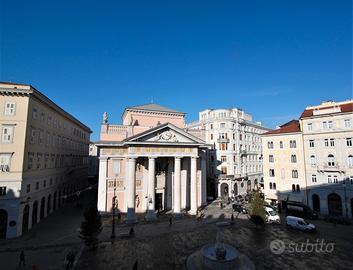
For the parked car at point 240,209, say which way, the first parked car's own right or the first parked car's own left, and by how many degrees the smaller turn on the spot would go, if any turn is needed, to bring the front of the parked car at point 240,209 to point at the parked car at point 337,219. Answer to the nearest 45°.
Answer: approximately 45° to the first parked car's own left

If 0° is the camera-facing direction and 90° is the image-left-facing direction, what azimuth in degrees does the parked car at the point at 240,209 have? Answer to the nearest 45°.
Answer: approximately 315°

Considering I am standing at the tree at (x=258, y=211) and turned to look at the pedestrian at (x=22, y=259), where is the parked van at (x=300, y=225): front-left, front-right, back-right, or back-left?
back-left

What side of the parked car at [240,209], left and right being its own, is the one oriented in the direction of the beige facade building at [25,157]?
right

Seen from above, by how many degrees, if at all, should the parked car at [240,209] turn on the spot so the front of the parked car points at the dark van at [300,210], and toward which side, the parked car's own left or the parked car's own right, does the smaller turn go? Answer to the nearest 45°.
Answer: approximately 45° to the parked car's own left

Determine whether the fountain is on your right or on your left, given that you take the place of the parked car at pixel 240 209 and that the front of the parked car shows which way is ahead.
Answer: on your right
